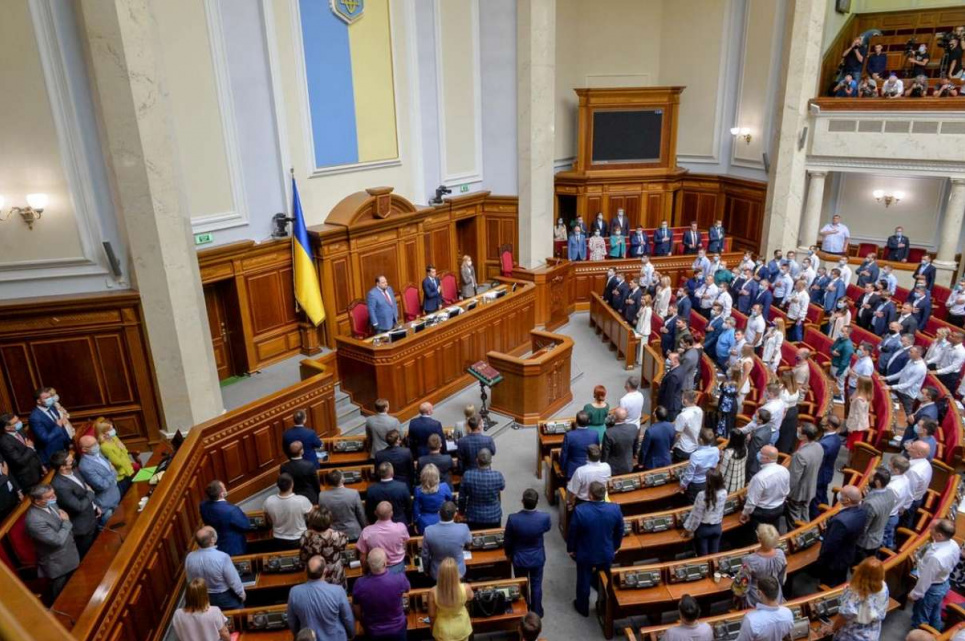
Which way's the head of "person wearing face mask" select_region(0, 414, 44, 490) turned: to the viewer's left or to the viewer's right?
to the viewer's right

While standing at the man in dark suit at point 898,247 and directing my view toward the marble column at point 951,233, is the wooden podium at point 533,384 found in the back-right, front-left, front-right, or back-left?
back-right

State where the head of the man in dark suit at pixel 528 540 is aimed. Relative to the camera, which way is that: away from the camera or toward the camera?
away from the camera

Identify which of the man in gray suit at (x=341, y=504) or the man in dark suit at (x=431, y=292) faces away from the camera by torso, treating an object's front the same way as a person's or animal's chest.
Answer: the man in gray suit

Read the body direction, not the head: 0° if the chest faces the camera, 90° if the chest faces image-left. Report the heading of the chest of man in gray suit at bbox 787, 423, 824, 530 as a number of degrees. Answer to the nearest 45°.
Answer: approximately 135°

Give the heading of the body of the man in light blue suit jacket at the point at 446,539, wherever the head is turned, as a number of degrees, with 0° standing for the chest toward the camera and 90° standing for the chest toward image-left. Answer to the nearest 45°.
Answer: approximately 180°

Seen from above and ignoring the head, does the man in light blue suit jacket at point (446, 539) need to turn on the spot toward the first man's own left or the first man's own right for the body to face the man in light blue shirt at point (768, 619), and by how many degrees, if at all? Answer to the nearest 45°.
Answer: approximately 135° to the first man's own right

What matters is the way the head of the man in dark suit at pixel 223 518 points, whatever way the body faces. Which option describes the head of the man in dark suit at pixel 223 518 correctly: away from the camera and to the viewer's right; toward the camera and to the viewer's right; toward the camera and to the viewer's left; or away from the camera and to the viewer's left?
away from the camera and to the viewer's right

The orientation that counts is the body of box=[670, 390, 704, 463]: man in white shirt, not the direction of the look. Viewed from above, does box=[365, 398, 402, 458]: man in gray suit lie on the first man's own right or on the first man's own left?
on the first man's own left

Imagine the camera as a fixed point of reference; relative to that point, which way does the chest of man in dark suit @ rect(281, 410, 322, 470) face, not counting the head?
away from the camera

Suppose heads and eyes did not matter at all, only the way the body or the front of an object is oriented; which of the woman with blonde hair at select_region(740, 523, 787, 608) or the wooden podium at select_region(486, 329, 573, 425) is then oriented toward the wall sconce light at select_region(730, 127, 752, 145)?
the woman with blonde hair
